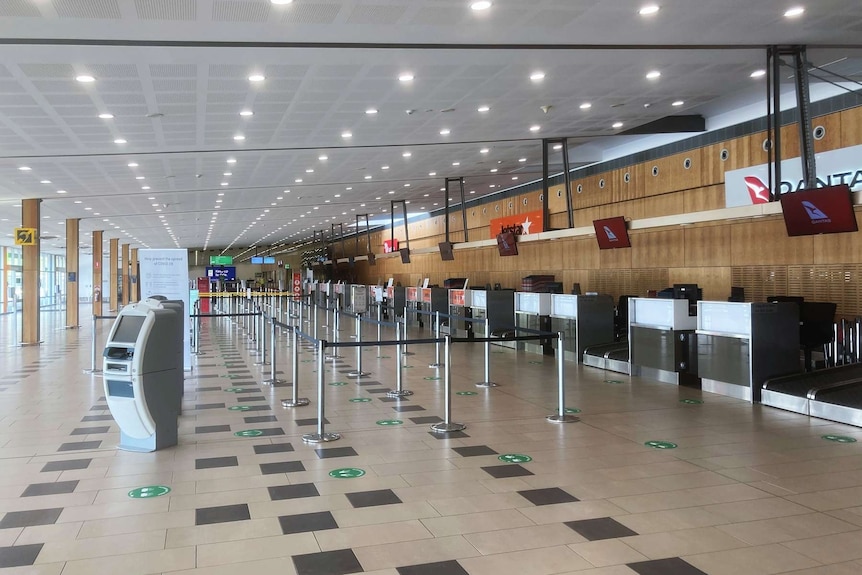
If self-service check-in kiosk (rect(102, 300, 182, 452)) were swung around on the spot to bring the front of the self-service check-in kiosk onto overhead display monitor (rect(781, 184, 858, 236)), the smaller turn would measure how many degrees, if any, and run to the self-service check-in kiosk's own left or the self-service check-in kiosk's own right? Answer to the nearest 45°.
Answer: approximately 135° to the self-service check-in kiosk's own left

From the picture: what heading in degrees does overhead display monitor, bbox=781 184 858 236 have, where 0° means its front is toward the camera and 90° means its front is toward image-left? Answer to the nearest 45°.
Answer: approximately 45°

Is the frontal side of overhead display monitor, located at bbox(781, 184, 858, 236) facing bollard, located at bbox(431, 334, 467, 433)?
yes

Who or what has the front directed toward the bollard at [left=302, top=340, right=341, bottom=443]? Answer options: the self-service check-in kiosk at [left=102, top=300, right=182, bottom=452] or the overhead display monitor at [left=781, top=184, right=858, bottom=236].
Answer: the overhead display monitor

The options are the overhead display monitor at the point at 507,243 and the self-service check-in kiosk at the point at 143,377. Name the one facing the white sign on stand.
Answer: the overhead display monitor

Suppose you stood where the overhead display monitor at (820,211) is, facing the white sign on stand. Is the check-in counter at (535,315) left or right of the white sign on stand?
right

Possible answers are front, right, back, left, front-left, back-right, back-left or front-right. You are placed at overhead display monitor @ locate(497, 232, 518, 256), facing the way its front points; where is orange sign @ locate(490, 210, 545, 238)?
back-right

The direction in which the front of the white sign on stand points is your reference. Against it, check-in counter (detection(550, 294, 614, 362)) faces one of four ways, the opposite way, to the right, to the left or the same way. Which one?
to the right

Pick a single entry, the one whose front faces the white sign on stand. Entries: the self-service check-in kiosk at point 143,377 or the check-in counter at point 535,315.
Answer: the check-in counter

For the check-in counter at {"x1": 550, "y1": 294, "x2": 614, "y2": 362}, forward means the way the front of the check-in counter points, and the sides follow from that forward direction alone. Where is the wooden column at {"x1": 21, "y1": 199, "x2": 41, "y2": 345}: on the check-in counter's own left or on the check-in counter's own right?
on the check-in counter's own right

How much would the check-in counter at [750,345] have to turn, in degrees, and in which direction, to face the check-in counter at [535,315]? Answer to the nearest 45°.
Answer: approximately 90° to its right

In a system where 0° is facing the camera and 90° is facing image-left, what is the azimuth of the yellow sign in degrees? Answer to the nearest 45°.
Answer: approximately 0°
